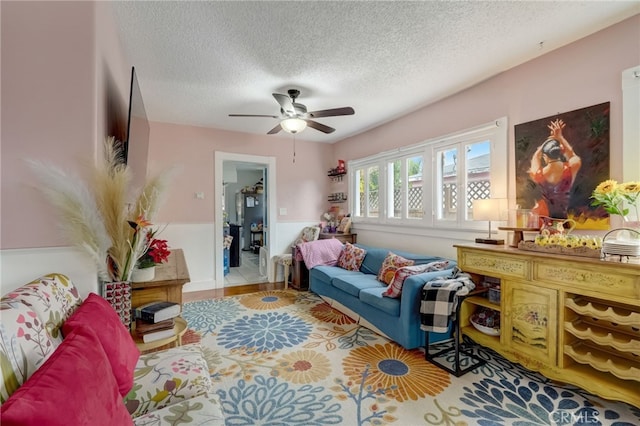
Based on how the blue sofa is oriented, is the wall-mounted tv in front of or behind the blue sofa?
in front

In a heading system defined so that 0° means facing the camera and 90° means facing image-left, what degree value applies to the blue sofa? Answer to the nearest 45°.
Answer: approximately 45°

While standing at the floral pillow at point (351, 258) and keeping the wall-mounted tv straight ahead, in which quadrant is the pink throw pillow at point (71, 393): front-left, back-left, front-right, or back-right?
front-left

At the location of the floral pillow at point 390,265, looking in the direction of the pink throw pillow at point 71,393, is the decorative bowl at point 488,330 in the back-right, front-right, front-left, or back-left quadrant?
front-left

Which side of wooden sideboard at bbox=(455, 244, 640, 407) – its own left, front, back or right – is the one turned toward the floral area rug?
front

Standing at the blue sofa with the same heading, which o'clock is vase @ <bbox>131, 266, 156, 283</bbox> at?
The vase is roughly at 12 o'clock from the blue sofa.

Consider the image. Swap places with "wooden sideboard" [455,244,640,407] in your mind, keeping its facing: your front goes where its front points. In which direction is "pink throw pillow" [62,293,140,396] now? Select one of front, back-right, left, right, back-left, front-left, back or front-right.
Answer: front

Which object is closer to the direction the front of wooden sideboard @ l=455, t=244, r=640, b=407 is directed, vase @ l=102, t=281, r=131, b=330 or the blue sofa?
the vase

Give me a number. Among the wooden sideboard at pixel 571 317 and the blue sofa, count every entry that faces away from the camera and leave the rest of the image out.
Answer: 0

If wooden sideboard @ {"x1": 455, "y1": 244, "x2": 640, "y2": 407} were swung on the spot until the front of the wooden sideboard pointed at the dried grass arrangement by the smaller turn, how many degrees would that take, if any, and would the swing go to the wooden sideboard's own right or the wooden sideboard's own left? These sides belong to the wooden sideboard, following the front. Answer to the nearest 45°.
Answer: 0° — it already faces it

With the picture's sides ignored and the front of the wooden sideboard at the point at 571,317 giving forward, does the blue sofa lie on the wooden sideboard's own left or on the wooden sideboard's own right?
on the wooden sideboard's own right

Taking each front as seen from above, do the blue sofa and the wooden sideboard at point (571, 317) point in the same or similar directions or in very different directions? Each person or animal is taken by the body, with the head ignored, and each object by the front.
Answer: same or similar directions

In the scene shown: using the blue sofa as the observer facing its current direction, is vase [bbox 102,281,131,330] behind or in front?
in front
